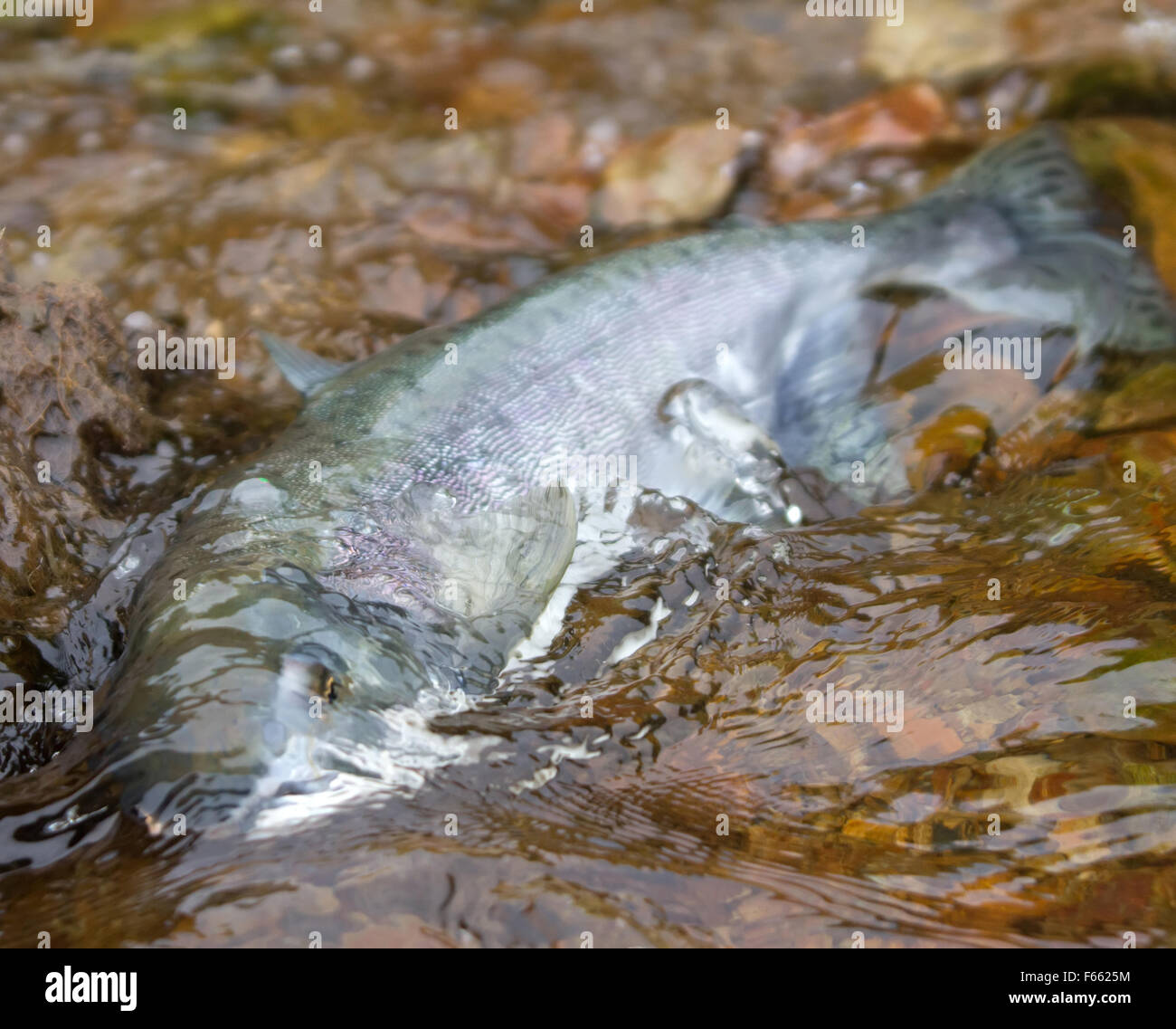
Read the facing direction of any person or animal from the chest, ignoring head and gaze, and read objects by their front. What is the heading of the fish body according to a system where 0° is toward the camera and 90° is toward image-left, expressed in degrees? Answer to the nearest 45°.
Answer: approximately 45°

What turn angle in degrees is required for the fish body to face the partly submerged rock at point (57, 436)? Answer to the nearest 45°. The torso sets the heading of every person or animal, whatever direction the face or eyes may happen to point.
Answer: approximately 45° to its right
